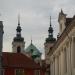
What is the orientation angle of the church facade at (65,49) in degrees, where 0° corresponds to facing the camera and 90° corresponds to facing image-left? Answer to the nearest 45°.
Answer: approximately 45°
